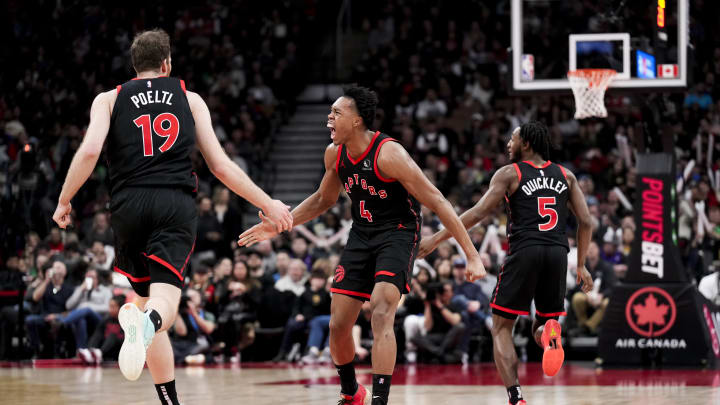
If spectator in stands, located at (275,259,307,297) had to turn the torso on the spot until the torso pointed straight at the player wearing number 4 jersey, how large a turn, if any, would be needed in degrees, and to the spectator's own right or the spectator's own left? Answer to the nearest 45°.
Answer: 0° — they already face them

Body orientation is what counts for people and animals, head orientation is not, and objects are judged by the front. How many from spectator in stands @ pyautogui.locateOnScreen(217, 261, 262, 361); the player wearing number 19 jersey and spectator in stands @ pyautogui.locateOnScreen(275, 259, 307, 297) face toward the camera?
2

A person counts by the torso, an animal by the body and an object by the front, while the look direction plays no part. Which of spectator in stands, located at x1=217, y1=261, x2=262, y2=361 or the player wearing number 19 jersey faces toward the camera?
the spectator in stands

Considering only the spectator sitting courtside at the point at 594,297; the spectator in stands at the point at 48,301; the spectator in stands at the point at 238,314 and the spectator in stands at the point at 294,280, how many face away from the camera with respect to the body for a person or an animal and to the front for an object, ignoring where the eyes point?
0

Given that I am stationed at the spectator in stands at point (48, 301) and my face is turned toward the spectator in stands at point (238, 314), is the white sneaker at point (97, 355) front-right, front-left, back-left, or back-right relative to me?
front-right

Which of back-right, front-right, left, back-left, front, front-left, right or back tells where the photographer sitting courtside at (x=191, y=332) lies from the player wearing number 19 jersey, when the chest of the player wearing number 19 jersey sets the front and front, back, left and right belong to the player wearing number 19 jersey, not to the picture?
front

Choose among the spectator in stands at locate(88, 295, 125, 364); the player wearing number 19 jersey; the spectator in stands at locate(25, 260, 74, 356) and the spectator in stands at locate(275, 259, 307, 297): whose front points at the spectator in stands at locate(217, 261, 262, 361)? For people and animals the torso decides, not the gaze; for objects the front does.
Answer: the player wearing number 19 jersey

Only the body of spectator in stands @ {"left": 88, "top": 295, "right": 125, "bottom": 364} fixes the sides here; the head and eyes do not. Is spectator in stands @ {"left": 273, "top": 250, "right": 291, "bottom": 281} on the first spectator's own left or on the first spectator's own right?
on the first spectator's own left

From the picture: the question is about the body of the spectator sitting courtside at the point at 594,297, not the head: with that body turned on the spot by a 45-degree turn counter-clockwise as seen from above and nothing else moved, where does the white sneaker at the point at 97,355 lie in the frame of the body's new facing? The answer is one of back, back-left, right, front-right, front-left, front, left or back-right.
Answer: right

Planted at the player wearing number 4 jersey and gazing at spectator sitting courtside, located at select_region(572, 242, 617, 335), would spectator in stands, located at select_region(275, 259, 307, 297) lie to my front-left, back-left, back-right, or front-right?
front-left

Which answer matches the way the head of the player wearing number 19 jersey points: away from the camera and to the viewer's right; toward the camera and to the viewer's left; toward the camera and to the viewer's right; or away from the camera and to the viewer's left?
away from the camera and to the viewer's right

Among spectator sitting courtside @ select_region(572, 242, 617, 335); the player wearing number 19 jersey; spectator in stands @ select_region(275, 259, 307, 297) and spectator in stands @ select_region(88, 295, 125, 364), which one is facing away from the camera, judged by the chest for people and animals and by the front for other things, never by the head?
the player wearing number 19 jersey

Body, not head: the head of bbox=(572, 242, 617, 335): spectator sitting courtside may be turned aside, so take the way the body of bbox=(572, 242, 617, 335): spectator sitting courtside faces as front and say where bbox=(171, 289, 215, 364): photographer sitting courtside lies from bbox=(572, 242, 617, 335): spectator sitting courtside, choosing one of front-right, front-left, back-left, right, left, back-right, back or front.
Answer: front-right

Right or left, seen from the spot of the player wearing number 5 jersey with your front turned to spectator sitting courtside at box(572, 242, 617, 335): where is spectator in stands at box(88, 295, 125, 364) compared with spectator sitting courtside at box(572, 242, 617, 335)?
left
